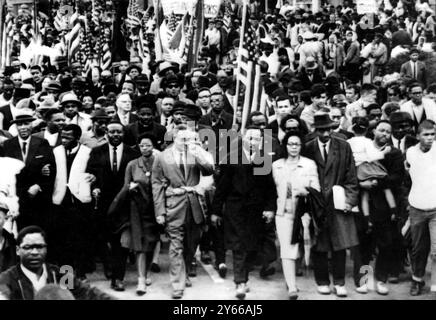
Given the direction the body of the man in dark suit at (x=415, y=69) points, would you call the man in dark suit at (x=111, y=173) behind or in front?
in front

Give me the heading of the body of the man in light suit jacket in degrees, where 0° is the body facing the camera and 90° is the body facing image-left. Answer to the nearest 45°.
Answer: approximately 0°

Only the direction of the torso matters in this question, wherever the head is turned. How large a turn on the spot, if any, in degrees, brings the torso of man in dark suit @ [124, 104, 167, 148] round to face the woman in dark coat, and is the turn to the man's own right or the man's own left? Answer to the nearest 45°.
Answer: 0° — they already face them

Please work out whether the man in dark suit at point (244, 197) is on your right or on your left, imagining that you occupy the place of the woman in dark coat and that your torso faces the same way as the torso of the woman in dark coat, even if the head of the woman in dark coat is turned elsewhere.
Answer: on your left

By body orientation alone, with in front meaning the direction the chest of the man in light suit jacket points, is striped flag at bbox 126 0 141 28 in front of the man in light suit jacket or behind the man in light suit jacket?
behind

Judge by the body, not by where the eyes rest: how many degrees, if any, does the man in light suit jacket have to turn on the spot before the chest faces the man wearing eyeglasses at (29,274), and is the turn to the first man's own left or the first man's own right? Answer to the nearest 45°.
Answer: approximately 45° to the first man's own right

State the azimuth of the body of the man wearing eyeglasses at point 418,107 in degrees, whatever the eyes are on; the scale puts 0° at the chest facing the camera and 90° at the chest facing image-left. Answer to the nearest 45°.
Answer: approximately 0°

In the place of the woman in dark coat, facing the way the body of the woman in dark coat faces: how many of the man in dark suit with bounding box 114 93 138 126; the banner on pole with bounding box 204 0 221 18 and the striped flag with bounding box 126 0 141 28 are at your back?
3

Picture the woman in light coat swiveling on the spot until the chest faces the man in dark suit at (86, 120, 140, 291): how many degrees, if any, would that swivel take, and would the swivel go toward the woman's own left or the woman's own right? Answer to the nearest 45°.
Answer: approximately 90° to the woman's own right

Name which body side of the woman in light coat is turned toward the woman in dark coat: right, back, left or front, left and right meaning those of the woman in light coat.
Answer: right
